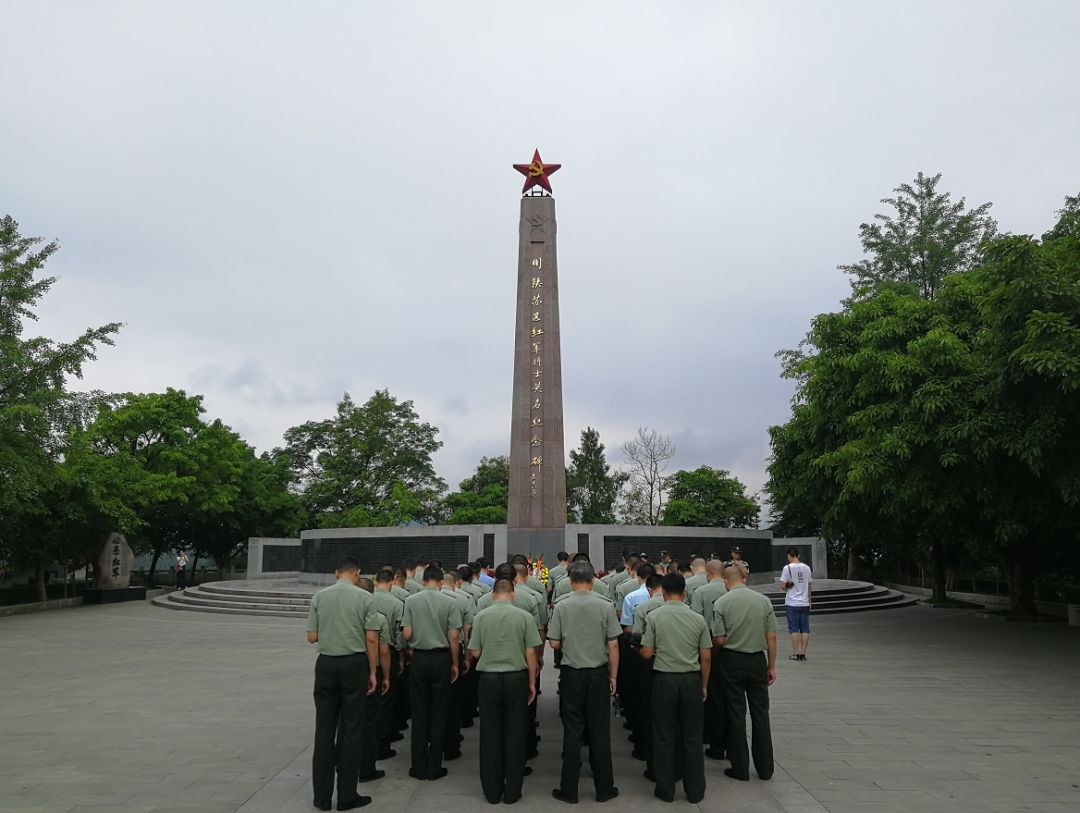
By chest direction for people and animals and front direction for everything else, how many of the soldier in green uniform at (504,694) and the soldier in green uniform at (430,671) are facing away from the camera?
2

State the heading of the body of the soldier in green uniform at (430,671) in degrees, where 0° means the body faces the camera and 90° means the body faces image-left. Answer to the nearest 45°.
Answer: approximately 180°

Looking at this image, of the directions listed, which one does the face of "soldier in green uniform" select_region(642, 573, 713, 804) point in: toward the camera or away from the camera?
away from the camera

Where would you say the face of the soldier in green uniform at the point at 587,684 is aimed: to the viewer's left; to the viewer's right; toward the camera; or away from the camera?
away from the camera

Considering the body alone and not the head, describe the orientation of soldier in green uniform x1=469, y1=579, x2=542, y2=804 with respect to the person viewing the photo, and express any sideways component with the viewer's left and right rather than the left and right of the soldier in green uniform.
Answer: facing away from the viewer

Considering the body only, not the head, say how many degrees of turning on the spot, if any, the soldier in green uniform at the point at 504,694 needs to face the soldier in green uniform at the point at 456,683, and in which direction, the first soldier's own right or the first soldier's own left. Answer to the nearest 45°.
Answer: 0° — they already face them

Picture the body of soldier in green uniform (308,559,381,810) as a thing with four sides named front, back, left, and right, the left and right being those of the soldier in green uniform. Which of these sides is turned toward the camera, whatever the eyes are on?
back

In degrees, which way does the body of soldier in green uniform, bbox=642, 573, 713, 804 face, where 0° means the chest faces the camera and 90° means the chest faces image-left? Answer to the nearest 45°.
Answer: approximately 180°

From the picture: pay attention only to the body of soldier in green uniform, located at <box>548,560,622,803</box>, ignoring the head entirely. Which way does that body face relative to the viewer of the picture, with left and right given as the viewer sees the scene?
facing away from the viewer

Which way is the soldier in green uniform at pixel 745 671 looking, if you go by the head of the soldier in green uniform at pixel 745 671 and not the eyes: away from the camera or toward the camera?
away from the camera

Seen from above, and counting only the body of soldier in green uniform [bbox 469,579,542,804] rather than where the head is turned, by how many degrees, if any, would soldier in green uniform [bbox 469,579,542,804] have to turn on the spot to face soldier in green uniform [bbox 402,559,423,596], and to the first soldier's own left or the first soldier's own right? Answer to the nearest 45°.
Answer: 0° — they already face them
